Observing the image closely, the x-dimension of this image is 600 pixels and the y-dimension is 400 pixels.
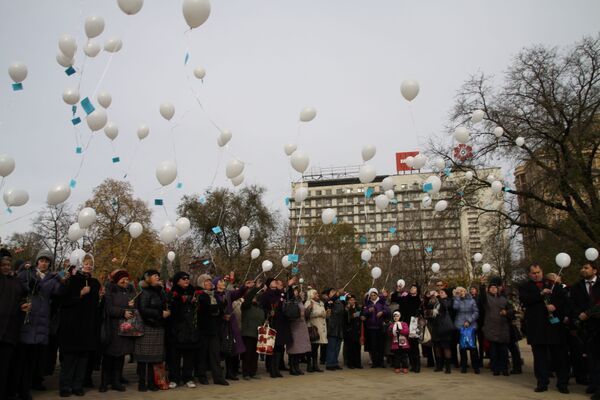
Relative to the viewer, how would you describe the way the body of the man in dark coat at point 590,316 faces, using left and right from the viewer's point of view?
facing the viewer and to the left of the viewer

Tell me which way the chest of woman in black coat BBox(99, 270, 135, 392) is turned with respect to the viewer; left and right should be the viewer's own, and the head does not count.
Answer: facing the viewer and to the right of the viewer

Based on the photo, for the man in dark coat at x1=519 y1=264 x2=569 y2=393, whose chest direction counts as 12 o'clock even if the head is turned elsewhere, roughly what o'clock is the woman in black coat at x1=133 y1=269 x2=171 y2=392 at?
The woman in black coat is roughly at 2 o'clock from the man in dark coat.

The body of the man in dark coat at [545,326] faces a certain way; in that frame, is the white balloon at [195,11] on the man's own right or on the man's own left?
on the man's own right

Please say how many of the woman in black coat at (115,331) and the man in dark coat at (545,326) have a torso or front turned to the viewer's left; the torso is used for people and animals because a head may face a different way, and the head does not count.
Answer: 0

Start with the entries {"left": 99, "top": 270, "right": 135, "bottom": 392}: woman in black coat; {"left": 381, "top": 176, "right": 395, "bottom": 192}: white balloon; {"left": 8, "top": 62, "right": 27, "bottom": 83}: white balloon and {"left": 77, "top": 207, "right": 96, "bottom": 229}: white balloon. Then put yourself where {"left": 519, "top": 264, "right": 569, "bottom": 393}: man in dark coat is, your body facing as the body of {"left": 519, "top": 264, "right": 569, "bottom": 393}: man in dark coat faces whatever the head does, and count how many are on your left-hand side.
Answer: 0

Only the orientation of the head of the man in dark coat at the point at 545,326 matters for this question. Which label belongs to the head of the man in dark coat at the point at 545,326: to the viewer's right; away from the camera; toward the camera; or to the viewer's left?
toward the camera

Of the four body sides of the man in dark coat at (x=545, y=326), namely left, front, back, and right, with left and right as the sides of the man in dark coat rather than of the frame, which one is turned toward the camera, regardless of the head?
front

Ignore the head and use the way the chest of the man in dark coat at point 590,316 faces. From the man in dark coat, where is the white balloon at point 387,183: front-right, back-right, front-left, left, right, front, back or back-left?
right

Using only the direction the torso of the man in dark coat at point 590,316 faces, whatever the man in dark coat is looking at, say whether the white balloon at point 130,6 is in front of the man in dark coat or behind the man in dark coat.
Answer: in front

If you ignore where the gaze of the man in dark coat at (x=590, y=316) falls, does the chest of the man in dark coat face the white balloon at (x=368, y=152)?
no

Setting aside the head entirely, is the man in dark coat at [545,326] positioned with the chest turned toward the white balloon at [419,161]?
no

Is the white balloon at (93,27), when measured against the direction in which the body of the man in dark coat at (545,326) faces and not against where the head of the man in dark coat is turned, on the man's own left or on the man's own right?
on the man's own right
